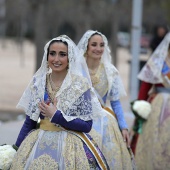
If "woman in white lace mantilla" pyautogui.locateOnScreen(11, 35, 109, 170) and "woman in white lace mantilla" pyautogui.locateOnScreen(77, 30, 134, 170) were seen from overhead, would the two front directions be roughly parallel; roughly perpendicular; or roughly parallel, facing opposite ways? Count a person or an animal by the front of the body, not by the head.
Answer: roughly parallel

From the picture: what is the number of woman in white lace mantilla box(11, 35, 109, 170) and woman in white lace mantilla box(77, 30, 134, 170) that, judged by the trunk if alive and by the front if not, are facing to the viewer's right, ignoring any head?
0

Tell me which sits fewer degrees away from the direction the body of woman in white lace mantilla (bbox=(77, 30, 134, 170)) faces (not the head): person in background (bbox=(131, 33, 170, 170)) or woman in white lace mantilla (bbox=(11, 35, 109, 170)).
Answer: the woman in white lace mantilla

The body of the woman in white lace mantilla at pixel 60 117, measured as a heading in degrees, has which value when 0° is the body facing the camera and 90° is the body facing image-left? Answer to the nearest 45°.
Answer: approximately 45°

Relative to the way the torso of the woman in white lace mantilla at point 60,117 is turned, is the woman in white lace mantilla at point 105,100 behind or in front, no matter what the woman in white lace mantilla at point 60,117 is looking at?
behind

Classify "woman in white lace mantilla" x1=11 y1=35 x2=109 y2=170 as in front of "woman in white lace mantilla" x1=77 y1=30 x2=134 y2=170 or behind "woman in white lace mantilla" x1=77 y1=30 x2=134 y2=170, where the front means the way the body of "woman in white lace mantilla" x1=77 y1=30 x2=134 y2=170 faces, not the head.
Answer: in front

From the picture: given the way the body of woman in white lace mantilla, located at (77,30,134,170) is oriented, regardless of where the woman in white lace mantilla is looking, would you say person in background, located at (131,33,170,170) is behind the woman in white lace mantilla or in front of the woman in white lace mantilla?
behind

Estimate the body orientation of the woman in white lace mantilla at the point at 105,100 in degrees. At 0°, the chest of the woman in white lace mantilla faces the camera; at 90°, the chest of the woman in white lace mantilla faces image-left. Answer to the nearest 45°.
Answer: approximately 45°

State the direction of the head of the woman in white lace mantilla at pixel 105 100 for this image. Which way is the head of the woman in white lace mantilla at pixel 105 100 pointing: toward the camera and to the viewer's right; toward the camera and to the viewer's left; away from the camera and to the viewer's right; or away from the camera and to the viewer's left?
toward the camera and to the viewer's left
